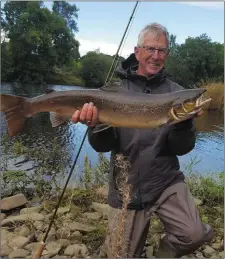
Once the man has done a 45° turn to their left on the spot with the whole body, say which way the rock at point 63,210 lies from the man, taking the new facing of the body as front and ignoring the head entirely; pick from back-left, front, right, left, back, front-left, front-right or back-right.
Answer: back

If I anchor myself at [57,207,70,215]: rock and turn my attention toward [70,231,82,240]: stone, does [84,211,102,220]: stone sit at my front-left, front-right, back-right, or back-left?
front-left

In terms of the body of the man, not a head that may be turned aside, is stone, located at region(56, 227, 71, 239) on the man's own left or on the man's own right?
on the man's own right

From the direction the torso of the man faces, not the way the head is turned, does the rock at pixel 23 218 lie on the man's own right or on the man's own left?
on the man's own right

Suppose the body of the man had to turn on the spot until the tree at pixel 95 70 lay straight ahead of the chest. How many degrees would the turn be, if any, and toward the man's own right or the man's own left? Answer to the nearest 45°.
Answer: approximately 180°

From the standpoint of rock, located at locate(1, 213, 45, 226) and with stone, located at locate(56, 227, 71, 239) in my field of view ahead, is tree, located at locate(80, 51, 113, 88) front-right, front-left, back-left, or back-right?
back-left

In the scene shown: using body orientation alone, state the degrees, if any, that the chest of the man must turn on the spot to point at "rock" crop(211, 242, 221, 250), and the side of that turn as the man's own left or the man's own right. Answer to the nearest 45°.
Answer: approximately 135° to the man's own left

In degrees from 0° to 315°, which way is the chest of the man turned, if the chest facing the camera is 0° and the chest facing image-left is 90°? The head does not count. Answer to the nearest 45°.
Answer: approximately 0°

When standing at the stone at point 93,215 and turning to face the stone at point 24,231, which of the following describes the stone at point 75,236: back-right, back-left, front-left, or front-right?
front-left

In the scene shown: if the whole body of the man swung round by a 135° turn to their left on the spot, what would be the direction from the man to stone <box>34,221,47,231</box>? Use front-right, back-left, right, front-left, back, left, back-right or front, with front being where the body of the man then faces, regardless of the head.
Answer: left

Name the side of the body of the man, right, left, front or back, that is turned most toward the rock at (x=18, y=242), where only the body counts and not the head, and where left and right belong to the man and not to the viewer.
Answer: right

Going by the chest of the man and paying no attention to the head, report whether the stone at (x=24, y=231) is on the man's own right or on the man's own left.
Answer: on the man's own right
